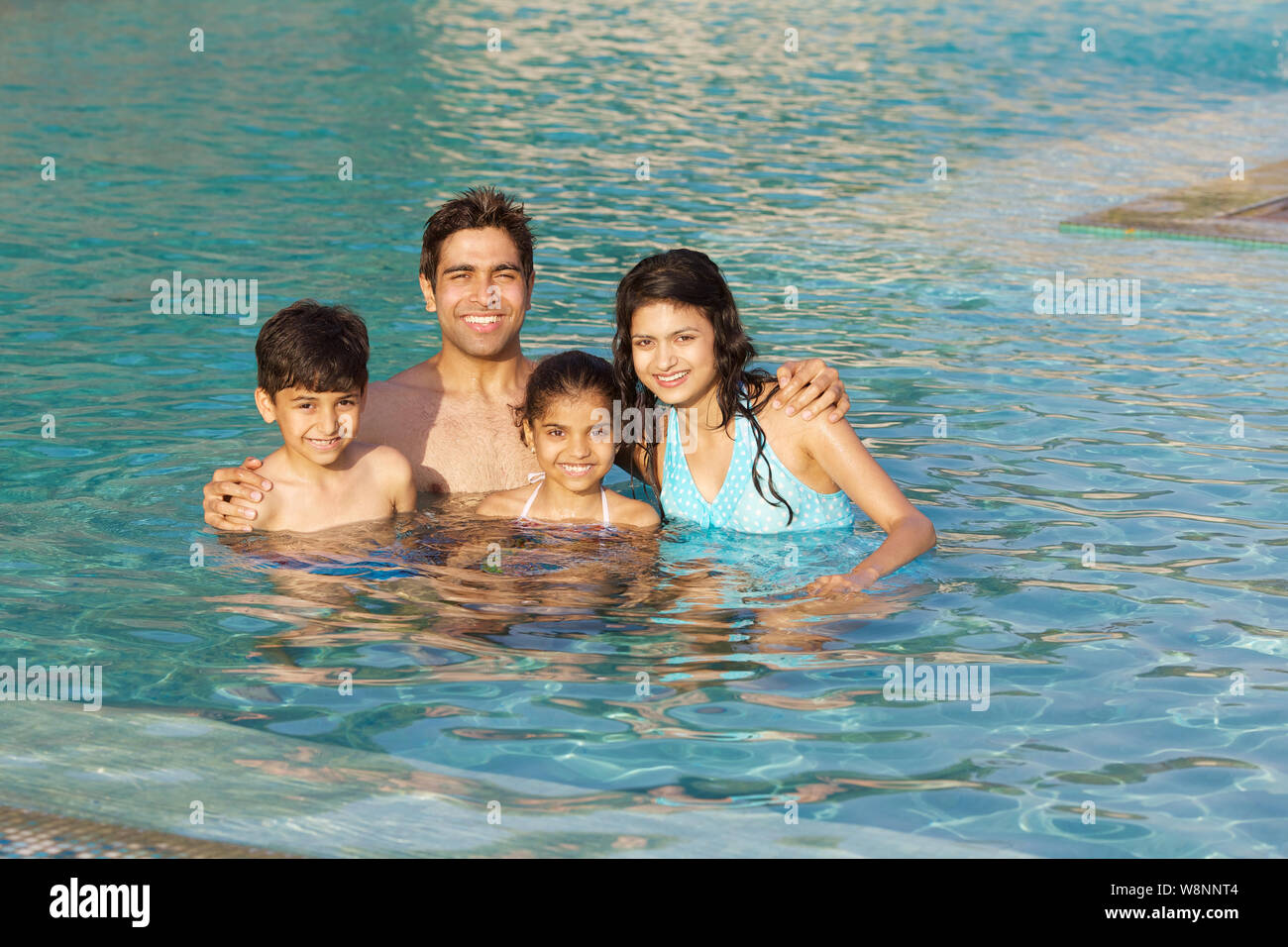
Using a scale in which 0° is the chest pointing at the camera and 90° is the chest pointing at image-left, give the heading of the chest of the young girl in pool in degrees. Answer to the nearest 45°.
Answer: approximately 0°

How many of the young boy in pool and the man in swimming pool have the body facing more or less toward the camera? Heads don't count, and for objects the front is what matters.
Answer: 2
